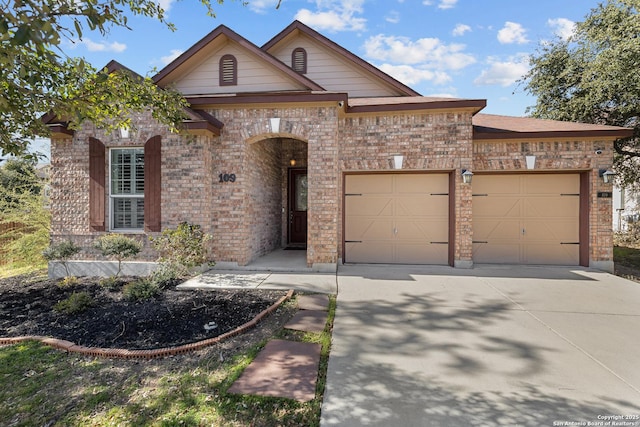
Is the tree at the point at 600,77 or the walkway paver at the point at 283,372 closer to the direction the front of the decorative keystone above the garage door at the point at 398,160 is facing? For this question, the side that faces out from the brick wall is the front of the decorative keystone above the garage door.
the walkway paver

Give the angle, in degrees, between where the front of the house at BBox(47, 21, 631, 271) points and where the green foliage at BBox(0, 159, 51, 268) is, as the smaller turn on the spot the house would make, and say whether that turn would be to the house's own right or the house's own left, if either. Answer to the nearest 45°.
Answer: approximately 90° to the house's own right

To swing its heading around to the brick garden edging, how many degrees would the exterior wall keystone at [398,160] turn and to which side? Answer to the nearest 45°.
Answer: approximately 45° to its right

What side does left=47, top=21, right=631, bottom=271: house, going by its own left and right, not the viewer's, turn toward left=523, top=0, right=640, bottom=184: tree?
left

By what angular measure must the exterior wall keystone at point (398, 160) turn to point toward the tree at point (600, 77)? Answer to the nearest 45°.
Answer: approximately 135° to its left

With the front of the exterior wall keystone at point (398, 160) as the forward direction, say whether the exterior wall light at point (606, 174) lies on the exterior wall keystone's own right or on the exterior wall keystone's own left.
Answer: on the exterior wall keystone's own left

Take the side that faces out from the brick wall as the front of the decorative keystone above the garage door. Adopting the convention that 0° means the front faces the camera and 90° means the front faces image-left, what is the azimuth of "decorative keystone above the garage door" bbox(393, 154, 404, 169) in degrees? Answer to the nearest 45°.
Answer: approximately 0°
